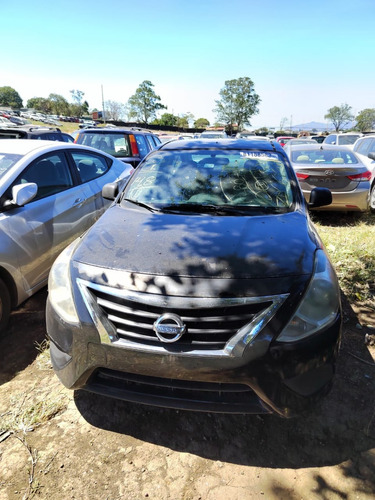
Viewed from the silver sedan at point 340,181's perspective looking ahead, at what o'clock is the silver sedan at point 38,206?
the silver sedan at point 38,206 is roughly at 7 o'clock from the silver sedan at point 340,181.

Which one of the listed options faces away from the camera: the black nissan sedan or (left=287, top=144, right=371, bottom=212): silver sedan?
the silver sedan

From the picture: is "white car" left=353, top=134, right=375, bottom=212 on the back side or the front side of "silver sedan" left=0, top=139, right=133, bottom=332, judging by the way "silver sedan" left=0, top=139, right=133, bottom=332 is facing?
on the back side

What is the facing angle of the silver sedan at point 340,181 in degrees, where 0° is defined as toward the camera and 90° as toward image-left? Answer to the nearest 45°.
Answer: approximately 180°

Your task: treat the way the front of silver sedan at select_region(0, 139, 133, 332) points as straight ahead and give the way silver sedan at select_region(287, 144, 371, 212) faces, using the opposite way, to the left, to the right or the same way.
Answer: the opposite way

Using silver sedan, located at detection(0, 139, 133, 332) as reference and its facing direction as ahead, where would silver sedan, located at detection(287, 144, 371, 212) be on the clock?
silver sedan, located at detection(287, 144, 371, 212) is roughly at 7 o'clock from silver sedan, located at detection(0, 139, 133, 332).

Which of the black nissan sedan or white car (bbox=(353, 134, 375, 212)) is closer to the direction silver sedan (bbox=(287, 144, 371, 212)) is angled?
the white car

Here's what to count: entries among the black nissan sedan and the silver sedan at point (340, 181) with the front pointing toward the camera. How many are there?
1

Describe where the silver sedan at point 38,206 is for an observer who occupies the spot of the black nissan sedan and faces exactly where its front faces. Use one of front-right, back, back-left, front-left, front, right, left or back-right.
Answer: back-right
